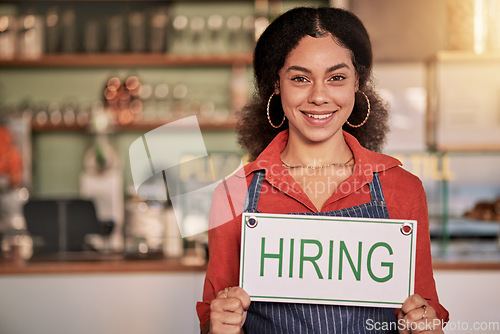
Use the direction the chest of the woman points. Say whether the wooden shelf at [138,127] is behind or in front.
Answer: behind

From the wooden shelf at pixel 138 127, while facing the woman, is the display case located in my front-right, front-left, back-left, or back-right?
front-left

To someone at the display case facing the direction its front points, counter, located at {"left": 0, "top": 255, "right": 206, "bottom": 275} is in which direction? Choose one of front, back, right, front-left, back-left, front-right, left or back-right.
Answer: front-right

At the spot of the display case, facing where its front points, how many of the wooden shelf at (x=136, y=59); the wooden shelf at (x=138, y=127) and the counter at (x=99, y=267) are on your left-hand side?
0

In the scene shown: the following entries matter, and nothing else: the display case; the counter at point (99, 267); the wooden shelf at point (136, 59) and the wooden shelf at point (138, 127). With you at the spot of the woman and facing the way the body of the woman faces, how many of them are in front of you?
0

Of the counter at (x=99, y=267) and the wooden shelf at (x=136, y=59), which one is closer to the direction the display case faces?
the counter

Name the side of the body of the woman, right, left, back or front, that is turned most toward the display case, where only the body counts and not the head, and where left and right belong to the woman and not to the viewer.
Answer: back

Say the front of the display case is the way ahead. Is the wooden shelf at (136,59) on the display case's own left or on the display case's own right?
on the display case's own right

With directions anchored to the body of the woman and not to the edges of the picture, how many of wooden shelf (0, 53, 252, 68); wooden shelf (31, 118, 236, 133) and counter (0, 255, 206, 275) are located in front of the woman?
0

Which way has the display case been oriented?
toward the camera

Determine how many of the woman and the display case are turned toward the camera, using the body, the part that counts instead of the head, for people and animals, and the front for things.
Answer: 2

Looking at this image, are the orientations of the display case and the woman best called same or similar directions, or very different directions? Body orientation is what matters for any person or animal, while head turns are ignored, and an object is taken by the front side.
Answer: same or similar directions

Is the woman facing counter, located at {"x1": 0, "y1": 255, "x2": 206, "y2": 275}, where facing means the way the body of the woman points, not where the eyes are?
no

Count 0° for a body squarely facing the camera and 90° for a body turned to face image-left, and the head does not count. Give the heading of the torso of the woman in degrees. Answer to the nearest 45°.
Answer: approximately 0°

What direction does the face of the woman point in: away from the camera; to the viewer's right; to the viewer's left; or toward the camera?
toward the camera
